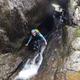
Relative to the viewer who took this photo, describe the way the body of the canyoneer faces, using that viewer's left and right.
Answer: facing the viewer and to the left of the viewer
